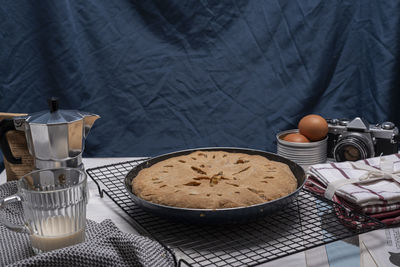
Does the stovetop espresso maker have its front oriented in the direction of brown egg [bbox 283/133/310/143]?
yes

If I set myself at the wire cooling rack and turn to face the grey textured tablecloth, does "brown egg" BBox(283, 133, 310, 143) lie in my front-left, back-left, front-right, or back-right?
back-right

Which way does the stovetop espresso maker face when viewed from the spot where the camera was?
facing to the right of the viewer

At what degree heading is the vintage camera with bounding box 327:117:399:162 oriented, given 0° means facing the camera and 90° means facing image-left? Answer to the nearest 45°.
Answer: approximately 45°

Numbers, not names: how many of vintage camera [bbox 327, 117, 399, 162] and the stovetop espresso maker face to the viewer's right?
1
